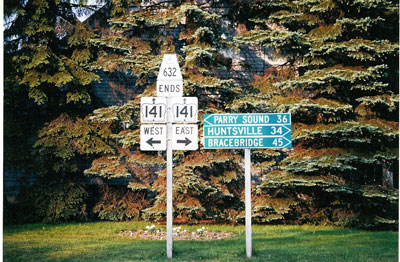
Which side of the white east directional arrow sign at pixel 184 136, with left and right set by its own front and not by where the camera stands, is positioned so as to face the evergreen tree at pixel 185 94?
back

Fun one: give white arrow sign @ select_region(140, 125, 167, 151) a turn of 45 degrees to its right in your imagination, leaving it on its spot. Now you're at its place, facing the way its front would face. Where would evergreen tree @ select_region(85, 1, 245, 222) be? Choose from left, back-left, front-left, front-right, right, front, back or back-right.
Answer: back-right

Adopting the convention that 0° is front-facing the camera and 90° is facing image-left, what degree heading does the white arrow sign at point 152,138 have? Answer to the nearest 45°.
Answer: approximately 0°

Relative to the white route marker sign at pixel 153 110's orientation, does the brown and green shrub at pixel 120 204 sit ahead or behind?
behind

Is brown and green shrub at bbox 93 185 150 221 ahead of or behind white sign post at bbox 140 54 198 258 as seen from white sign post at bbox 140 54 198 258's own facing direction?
behind

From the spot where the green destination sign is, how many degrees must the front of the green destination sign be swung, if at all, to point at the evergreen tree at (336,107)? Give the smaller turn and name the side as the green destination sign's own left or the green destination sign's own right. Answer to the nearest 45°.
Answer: approximately 135° to the green destination sign's own left

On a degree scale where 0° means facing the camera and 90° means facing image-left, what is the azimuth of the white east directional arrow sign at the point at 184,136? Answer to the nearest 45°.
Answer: approximately 0°
